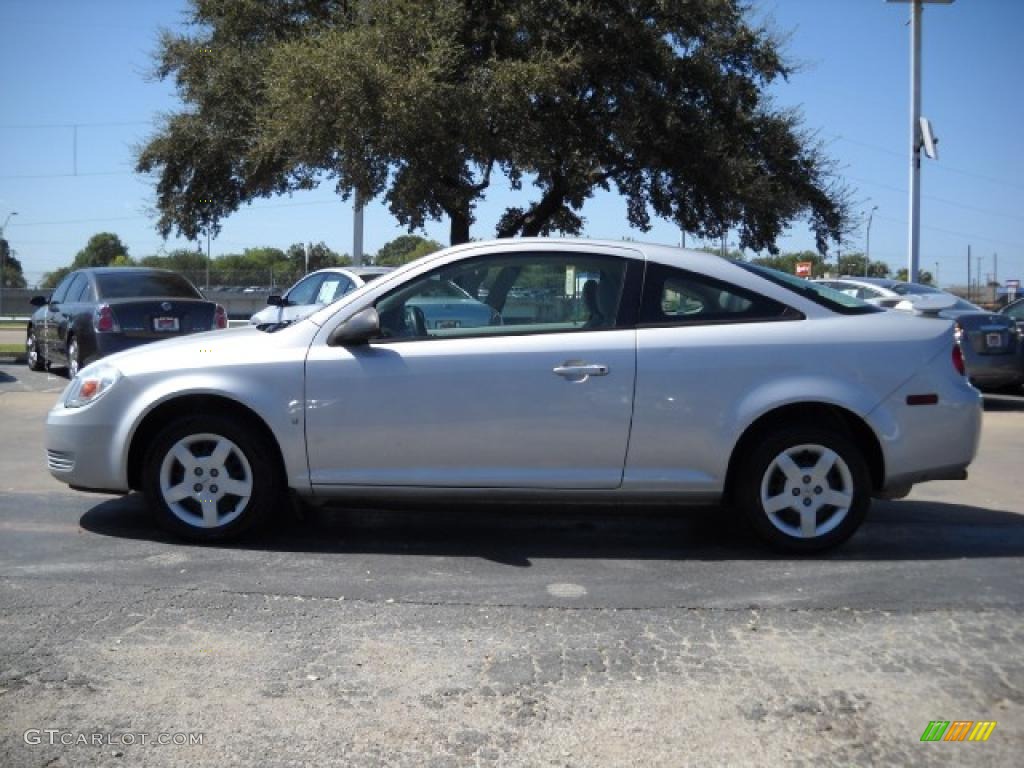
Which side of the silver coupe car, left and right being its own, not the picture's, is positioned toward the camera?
left

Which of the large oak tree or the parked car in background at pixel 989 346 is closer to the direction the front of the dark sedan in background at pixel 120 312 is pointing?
the large oak tree

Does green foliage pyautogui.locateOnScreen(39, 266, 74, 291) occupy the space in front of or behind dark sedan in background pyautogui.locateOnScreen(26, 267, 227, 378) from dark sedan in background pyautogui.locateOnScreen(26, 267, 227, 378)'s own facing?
in front

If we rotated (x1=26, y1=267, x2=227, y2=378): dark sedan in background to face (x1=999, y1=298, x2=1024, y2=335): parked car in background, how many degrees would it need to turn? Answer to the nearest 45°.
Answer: approximately 135° to its right

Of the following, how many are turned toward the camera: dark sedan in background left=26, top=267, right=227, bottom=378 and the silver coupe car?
0

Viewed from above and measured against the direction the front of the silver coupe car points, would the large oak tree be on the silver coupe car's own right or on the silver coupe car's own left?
on the silver coupe car's own right

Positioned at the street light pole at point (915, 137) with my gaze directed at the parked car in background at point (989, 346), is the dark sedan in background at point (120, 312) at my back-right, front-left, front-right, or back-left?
front-right

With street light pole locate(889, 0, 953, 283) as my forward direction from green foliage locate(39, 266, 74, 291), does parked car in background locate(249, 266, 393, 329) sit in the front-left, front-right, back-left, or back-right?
front-right

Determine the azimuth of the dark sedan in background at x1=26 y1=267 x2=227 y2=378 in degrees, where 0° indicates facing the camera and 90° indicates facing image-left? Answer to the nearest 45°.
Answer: approximately 135°
